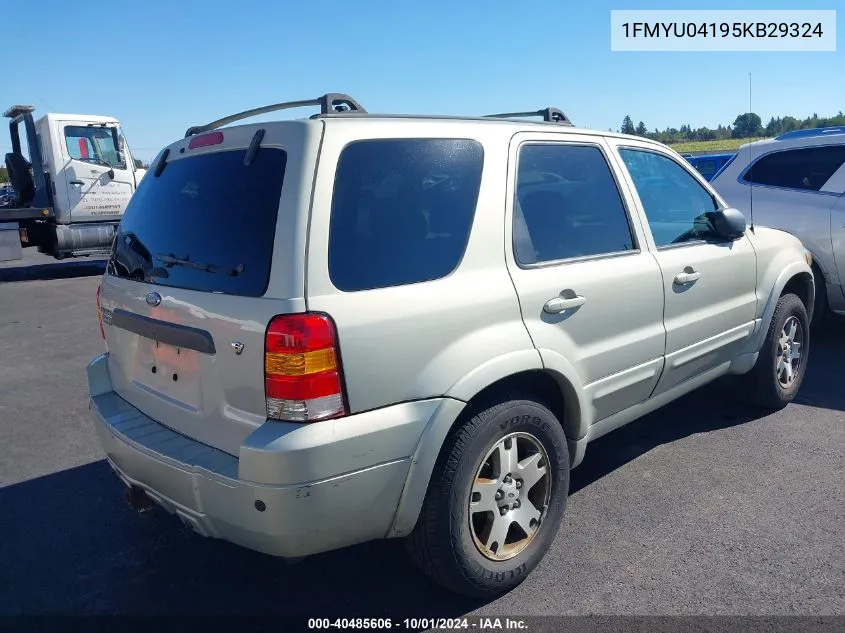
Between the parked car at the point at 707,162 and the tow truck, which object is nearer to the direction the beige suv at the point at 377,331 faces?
the parked car

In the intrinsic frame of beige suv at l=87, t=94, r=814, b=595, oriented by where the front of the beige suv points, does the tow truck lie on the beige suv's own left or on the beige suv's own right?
on the beige suv's own left

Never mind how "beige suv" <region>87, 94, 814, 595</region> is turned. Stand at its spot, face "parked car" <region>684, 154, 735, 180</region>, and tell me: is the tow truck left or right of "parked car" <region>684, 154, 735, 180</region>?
left

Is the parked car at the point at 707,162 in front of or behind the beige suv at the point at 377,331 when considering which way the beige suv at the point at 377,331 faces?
in front

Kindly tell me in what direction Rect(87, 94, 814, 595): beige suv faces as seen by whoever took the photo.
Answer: facing away from the viewer and to the right of the viewer

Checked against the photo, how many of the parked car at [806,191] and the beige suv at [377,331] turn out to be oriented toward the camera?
0

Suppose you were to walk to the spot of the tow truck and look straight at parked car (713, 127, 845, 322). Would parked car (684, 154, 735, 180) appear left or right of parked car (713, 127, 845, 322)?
left
